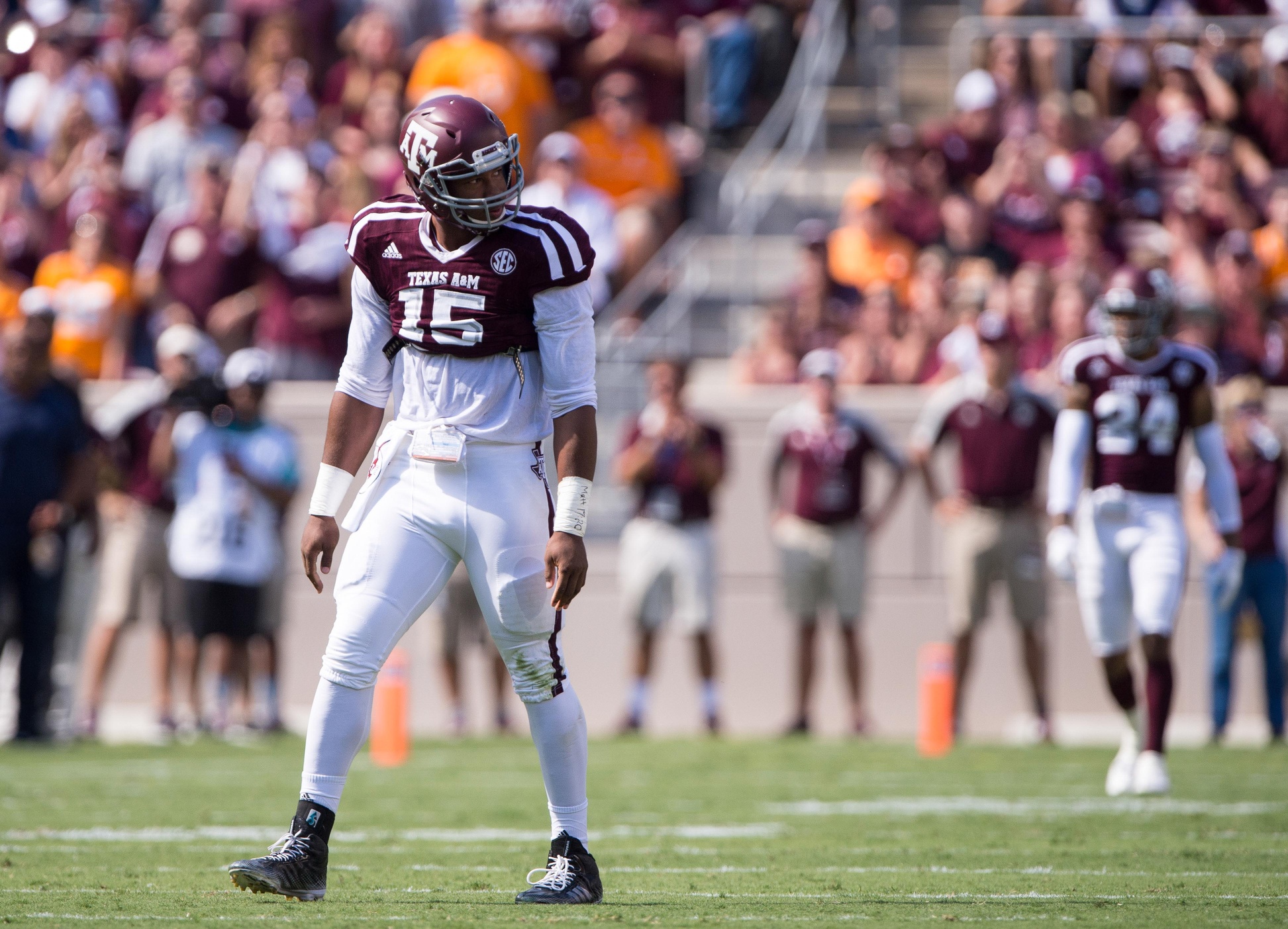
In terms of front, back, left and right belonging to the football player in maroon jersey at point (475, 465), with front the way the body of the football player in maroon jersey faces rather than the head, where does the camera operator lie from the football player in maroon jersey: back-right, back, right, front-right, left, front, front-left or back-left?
back-right

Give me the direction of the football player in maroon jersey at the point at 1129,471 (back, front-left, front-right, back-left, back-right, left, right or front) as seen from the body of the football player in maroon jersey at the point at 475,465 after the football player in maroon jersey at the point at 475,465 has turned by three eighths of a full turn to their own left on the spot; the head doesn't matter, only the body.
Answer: front-left

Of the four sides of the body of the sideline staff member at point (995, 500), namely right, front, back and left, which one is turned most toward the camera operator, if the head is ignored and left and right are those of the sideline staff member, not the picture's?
right

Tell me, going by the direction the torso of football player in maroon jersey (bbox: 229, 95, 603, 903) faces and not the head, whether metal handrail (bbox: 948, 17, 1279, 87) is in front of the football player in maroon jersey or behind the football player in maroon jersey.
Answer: behind

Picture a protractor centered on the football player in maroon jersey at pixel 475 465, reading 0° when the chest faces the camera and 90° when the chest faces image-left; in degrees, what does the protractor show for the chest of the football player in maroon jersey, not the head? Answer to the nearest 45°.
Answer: approximately 45°

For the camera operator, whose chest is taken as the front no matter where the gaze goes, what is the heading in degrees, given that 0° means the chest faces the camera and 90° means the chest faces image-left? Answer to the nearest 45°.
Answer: approximately 0°

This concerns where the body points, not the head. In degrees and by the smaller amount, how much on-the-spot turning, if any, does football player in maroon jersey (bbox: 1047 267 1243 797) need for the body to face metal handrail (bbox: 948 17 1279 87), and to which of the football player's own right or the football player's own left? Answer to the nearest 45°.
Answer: approximately 180°
